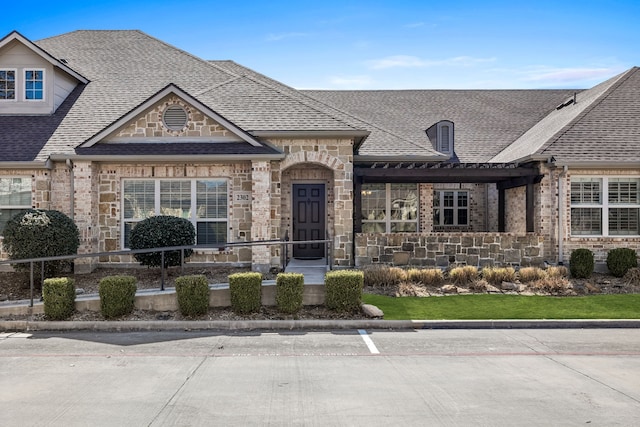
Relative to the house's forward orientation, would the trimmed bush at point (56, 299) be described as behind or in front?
in front

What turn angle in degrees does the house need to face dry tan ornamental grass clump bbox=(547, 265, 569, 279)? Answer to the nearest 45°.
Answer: approximately 90° to its left

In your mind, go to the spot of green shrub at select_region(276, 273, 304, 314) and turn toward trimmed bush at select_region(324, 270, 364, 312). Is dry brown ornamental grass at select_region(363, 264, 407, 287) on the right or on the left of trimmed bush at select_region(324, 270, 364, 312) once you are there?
left

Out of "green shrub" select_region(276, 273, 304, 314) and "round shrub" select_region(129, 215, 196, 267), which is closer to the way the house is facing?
the green shrub

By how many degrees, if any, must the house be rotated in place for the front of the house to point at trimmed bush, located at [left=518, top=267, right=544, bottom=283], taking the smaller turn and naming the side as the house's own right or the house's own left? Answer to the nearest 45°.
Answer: approximately 90° to the house's own left

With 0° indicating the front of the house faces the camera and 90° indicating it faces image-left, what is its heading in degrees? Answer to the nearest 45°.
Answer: approximately 0°

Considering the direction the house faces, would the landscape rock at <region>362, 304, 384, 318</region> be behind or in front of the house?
in front
